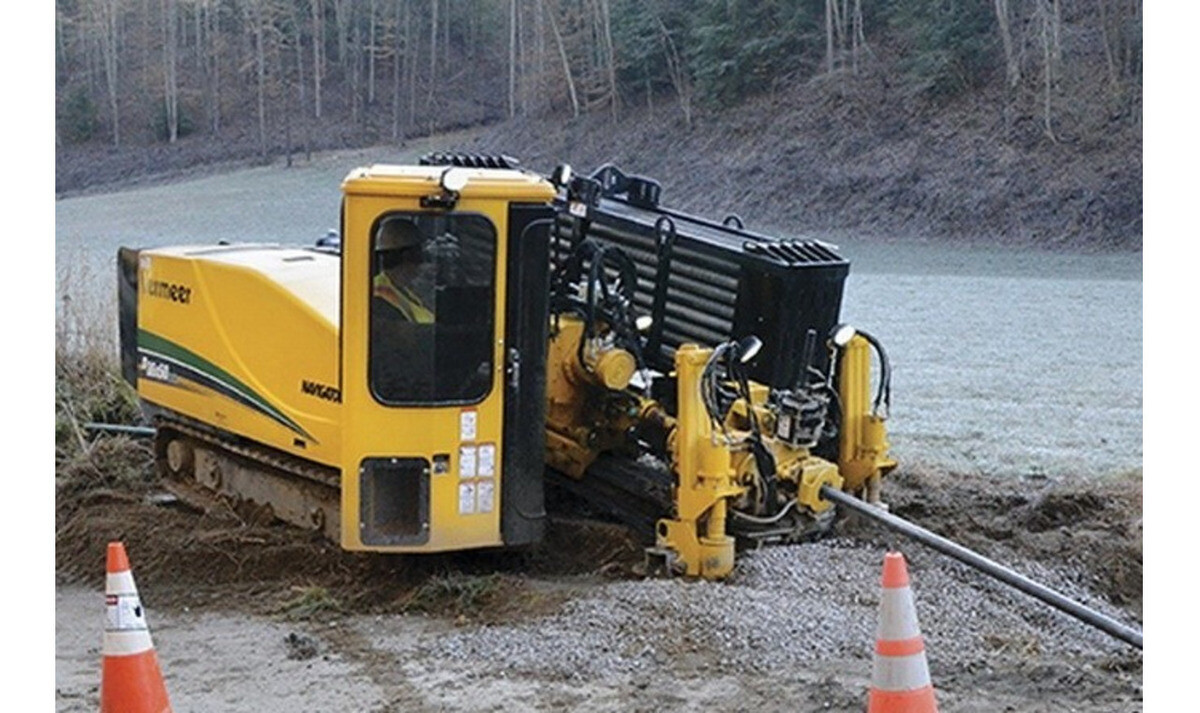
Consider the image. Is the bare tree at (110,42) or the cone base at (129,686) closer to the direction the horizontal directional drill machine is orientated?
the cone base

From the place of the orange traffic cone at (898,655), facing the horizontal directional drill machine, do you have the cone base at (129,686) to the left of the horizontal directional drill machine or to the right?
left

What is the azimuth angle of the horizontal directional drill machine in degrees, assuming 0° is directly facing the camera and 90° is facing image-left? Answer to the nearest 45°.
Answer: approximately 315°

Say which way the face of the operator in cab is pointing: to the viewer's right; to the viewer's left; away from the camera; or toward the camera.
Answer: to the viewer's right

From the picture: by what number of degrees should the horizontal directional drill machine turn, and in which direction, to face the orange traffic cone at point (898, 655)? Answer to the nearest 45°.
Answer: approximately 45° to its right

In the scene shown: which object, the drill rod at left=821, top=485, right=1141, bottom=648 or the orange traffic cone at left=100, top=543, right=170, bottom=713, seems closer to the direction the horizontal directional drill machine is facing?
the drill rod

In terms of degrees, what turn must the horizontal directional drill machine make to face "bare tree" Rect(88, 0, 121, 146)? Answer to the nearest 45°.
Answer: approximately 135° to its left

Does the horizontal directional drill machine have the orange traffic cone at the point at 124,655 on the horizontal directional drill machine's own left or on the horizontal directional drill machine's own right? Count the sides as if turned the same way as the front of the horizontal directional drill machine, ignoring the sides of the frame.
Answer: on the horizontal directional drill machine's own right

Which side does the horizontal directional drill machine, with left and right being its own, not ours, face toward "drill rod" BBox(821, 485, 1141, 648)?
front

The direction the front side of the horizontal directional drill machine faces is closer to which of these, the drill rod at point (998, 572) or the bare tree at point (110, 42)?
the drill rod

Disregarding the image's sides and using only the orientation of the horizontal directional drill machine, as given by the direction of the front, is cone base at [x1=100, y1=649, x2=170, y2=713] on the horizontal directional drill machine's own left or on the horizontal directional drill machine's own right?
on the horizontal directional drill machine's own right
